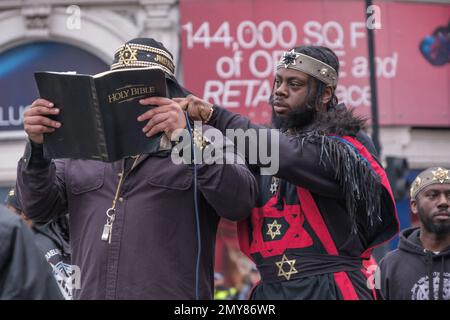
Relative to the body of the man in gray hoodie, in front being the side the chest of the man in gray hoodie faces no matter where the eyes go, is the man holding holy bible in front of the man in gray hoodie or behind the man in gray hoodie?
in front

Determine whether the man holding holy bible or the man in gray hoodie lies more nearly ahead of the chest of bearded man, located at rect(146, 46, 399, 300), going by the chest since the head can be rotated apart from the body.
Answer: the man holding holy bible

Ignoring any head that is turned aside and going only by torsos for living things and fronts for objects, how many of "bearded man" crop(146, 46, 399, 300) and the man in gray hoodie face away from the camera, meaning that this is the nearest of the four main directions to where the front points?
0

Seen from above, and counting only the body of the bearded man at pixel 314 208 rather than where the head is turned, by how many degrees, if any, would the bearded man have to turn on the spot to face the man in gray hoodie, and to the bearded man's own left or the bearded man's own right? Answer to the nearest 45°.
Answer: approximately 180°

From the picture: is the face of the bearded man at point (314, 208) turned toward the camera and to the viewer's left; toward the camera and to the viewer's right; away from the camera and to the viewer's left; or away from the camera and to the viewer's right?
toward the camera and to the viewer's left

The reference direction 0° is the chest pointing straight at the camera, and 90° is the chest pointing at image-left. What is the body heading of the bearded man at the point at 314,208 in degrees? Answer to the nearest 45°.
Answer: approximately 45°

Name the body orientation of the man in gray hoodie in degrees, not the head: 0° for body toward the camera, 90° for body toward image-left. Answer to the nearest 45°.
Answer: approximately 0°
